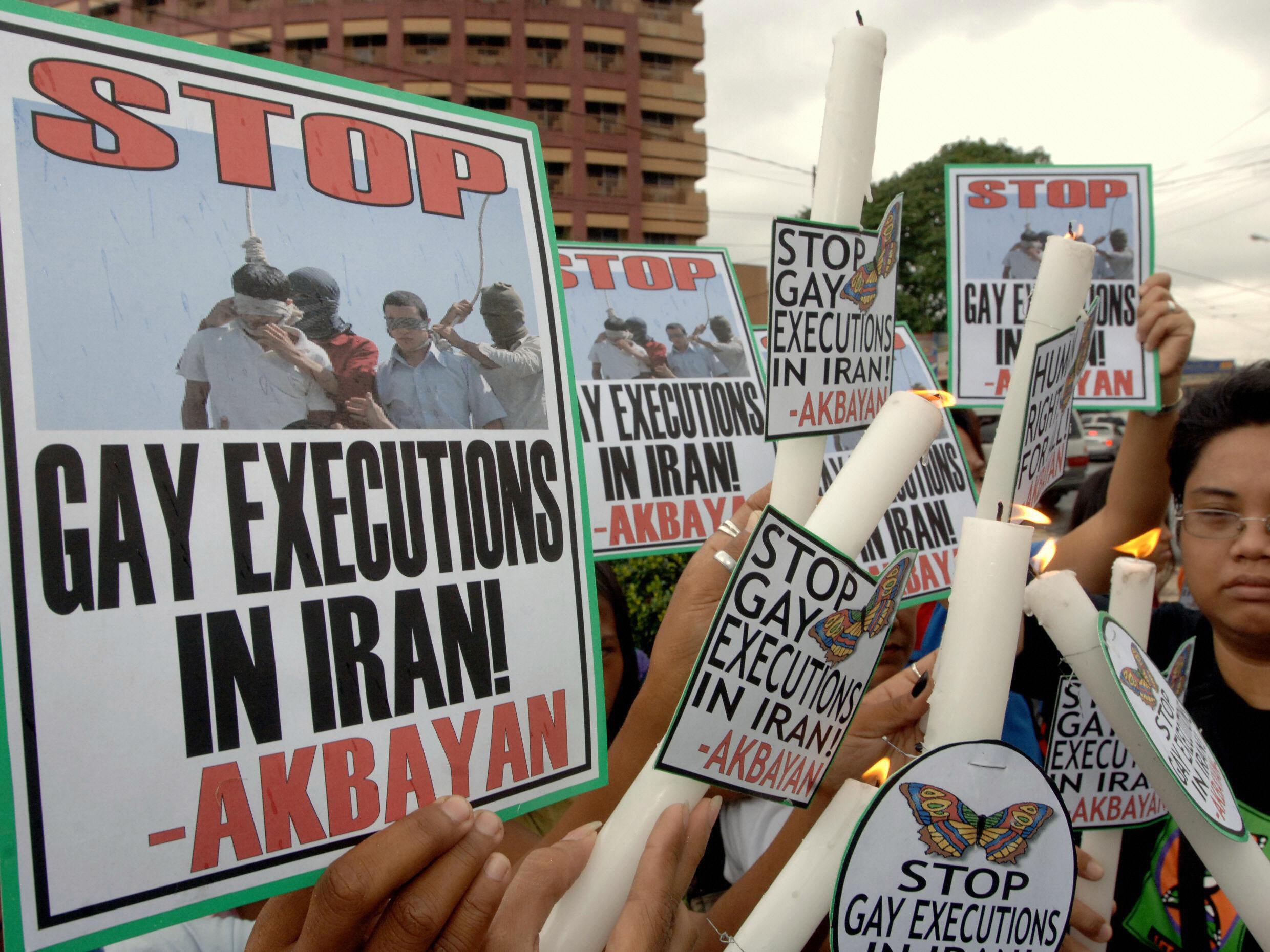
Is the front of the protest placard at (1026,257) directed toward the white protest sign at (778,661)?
yes

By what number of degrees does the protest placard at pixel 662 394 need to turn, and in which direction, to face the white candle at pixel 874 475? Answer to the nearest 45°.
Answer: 0° — it already faces it

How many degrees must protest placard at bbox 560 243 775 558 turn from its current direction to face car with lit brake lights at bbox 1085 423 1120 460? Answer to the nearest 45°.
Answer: approximately 135° to its left

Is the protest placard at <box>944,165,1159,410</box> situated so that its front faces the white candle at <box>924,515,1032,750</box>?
yes

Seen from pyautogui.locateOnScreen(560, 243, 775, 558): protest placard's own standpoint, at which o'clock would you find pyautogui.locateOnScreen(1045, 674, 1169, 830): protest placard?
pyautogui.locateOnScreen(1045, 674, 1169, 830): protest placard is roughly at 11 o'clock from pyautogui.locateOnScreen(560, 243, 775, 558): protest placard.

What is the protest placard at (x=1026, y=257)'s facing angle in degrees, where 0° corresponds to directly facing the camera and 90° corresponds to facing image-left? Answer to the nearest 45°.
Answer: approximately 0°
